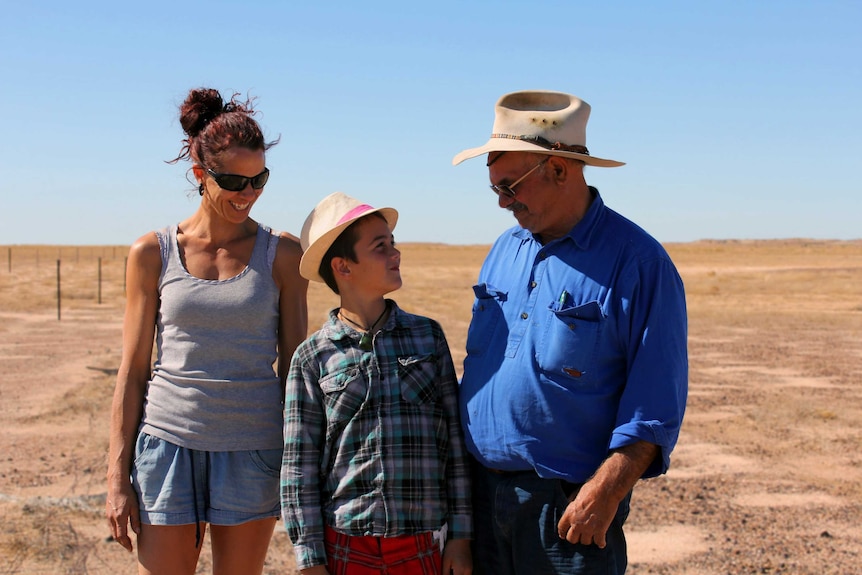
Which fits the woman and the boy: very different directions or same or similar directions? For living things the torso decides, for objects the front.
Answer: same or similar directions

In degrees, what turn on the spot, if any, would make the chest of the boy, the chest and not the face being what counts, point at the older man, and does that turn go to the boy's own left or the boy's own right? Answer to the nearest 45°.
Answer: approximately 90° to the boy's own left

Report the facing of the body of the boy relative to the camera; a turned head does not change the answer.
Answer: toward the camera

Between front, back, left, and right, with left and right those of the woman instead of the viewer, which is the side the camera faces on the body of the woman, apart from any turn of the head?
front

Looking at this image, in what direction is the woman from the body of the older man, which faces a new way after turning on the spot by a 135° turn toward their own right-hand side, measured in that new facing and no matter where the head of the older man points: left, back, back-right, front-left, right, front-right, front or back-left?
left

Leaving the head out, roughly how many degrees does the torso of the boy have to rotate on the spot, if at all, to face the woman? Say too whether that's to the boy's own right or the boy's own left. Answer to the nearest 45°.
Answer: approximately 135° to the boy's own right

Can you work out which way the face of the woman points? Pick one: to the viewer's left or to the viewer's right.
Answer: to the viewer's right

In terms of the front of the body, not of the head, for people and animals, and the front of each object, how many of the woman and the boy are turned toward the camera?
2

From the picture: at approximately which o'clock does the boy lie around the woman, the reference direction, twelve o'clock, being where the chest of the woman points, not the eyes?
The boy is roughly at 10 o'clock from the woman.

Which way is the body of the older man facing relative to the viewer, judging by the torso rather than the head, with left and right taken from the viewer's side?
facing the viewer and to the left of the viewer
